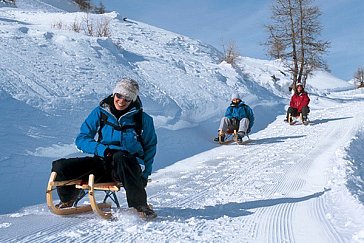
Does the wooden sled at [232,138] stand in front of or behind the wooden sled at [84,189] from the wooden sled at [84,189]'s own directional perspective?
behind

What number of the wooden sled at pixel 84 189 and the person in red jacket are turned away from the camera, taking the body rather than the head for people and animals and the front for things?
0

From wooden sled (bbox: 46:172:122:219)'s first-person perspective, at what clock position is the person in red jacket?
The person in red jacket is roughly at 6 o'clock from the wooden sled.

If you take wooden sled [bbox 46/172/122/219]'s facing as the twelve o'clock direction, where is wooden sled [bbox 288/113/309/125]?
wooden sled [bbox 288/113/309/125] is roughly at 6 o'clock from wooden sled [bbox 46/172/122/219].

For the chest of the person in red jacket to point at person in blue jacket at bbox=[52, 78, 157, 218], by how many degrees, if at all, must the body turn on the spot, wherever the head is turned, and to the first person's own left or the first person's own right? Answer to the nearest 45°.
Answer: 0° — they already face them

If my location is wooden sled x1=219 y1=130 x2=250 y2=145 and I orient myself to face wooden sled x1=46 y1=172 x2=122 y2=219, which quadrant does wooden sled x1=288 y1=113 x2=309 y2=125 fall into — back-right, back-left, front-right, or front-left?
back-left

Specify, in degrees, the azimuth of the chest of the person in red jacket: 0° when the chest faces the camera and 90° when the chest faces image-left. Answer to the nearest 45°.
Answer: approximately 0°
